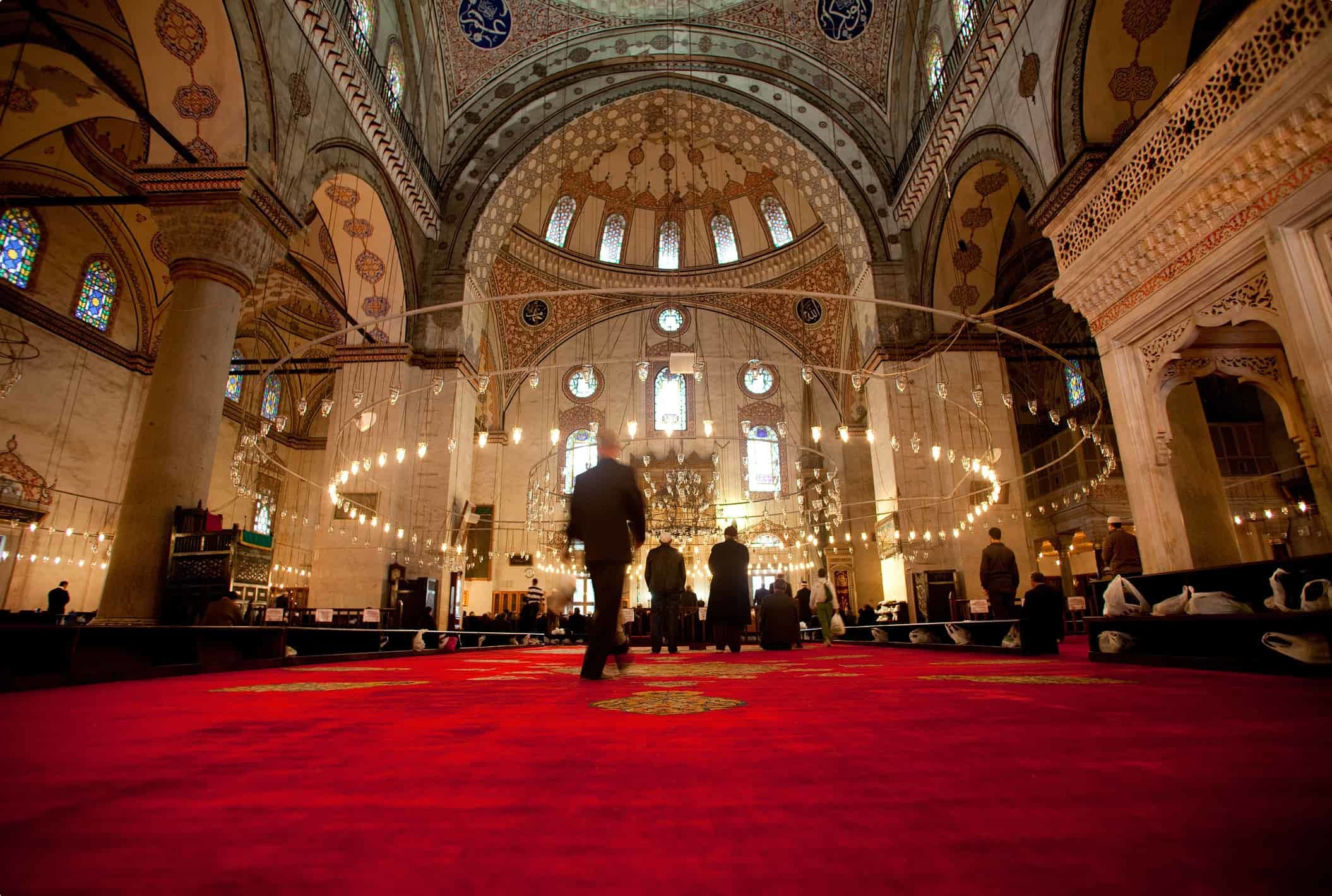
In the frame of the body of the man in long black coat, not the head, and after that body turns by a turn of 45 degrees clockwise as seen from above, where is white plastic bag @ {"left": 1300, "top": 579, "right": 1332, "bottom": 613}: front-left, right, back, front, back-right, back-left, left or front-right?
right

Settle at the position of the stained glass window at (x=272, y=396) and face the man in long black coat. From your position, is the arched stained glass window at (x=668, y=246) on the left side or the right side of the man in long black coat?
left

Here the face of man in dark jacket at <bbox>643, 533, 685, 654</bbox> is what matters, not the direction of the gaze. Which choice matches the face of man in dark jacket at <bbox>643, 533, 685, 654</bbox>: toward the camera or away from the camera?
away from the camera

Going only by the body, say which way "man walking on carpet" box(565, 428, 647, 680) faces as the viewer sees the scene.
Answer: away from the camera

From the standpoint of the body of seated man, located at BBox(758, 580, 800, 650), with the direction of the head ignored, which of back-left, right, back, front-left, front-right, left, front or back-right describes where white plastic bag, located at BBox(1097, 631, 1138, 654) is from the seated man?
back-right

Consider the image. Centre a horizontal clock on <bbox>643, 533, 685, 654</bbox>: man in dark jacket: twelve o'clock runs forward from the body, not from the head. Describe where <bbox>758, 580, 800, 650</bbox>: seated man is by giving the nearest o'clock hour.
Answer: The seated man is roughly at 2 o'clock from the man in dark jacket.

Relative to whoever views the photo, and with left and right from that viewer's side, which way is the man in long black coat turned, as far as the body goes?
facing away from the viewer

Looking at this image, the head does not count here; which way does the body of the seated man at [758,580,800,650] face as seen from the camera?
away from the camera

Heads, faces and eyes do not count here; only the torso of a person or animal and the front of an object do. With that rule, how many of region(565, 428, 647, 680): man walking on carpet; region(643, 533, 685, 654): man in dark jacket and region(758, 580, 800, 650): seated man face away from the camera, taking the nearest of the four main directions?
3

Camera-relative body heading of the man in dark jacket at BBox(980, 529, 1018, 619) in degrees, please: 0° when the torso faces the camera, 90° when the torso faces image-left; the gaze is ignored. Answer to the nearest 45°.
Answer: approximately 180°

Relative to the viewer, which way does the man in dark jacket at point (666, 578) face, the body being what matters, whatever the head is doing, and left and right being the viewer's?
facing away from the viewer

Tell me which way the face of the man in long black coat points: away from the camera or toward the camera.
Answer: away from the camera

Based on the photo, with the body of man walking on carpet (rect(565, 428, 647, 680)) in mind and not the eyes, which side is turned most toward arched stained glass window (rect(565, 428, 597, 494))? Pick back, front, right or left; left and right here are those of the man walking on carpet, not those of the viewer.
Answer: front

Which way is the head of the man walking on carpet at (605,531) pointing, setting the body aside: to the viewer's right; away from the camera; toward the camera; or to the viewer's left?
away from the camera
